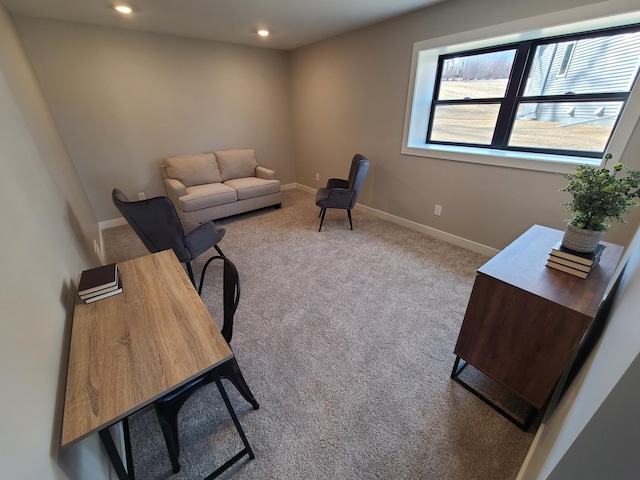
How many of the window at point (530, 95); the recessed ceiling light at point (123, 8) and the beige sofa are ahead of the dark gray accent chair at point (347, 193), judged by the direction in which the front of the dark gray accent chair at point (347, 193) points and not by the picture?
2

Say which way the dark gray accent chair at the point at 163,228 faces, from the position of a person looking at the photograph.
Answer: facing away from the viewer and to the right of the viewer

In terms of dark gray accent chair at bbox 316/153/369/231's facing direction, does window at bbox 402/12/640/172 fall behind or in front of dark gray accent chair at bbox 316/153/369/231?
behind

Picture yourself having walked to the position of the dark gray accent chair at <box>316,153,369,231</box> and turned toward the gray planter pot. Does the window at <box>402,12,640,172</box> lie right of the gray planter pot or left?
left

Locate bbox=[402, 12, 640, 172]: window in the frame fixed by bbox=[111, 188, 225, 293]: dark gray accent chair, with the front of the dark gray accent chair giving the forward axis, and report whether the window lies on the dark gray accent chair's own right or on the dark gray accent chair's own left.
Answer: on the dark gray accent chair's own right

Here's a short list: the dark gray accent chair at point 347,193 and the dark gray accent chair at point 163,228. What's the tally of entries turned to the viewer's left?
1

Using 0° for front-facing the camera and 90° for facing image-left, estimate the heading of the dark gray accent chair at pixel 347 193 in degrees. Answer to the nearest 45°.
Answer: approximately 90°

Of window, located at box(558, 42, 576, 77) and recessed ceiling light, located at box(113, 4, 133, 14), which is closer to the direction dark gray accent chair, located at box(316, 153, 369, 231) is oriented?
the recessed ceiling light

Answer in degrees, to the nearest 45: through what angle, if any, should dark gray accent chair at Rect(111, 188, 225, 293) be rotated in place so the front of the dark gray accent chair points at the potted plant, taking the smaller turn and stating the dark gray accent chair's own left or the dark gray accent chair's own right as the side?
approximately 90° to the dark gray accent chair's own right

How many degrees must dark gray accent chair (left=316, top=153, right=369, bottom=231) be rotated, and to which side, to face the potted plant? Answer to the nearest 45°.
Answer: approximately 135° to its left

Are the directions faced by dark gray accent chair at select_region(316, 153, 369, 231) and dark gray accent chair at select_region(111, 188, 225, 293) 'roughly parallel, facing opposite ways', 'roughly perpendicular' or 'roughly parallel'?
roughly perpendicular
